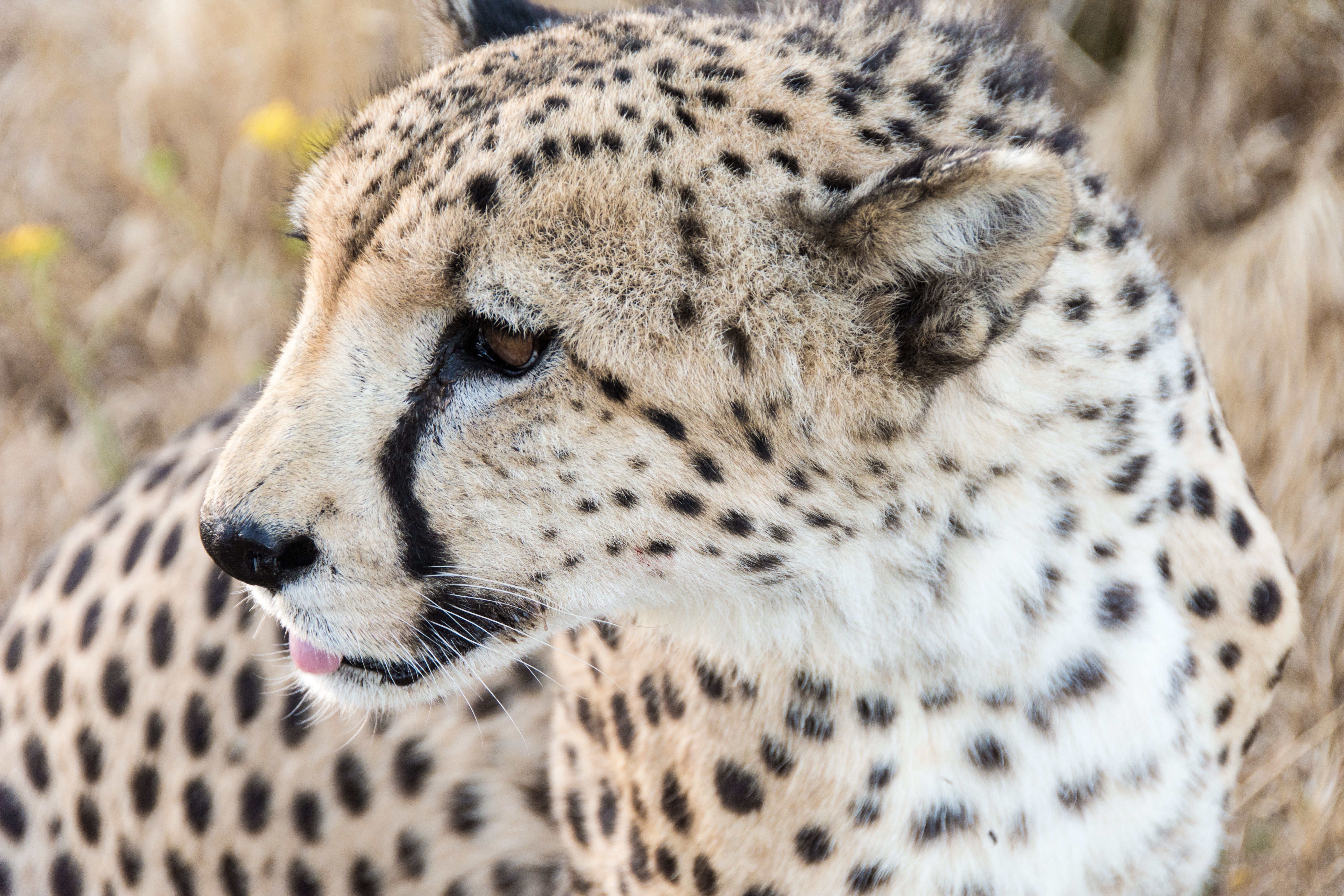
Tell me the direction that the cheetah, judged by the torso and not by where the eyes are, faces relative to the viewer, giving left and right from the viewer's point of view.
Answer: facing the viewer and to the right of the viewer

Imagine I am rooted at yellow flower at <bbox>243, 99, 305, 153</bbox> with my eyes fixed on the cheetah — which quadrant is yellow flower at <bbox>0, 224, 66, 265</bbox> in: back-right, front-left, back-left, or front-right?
front-right

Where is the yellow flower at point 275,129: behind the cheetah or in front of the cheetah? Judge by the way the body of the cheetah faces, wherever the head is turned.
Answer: behind

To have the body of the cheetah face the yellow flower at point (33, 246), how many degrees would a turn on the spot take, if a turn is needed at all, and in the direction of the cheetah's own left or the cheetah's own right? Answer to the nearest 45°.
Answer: approximately 180°
